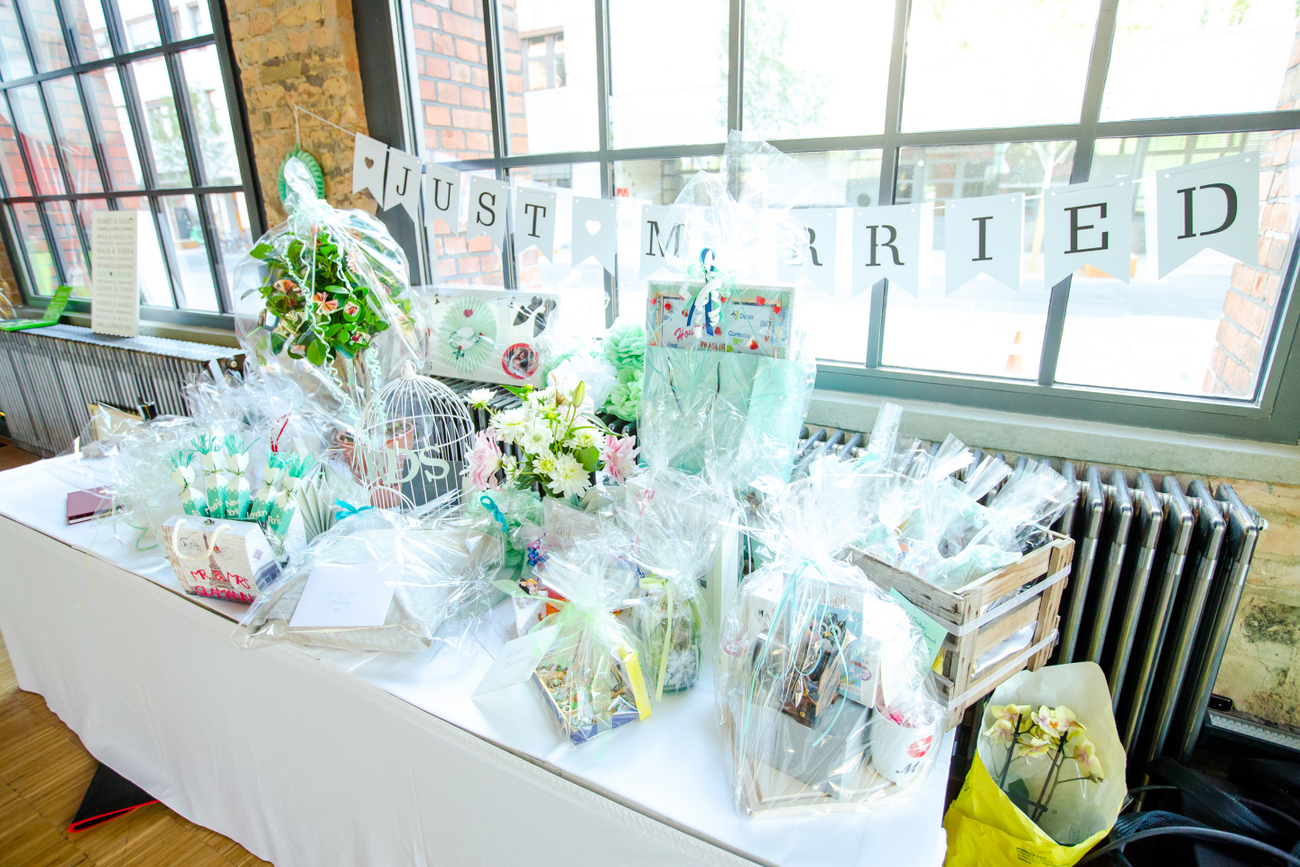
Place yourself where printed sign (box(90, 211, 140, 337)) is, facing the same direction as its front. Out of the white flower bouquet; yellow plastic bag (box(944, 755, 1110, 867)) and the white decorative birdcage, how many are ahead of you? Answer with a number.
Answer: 3

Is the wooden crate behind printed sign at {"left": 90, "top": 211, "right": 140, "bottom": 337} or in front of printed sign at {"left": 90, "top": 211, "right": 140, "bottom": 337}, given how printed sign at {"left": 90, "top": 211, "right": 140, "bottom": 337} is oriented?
in front

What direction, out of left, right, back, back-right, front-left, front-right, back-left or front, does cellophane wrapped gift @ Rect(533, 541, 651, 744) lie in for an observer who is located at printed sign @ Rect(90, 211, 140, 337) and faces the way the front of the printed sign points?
front

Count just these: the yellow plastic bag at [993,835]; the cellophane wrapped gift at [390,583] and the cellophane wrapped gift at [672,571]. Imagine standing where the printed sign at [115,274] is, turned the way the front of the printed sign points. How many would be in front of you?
3

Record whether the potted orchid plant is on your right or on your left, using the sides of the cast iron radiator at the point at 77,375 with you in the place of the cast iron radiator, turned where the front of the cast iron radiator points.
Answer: on your left

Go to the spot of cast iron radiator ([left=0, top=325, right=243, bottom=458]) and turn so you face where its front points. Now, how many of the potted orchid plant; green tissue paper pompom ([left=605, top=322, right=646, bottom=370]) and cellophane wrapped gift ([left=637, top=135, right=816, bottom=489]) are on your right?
0

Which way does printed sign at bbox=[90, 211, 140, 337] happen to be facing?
toward the camera

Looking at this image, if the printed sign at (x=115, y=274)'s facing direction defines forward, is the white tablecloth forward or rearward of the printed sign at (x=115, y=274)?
forward

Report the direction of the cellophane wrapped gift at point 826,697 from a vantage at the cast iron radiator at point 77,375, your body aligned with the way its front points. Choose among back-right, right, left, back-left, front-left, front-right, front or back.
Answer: front-left

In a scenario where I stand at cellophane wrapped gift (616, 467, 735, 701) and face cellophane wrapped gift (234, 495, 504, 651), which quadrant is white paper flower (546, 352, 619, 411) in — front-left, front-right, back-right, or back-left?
front-right

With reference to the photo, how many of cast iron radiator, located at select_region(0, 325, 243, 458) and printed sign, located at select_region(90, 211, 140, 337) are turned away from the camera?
0

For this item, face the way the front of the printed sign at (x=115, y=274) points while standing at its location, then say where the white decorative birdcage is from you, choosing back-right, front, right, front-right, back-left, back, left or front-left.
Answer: front

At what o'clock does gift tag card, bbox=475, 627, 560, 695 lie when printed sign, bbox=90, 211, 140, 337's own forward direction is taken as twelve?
The gift tag card is roughly at 12 o'clock from the printed sign.

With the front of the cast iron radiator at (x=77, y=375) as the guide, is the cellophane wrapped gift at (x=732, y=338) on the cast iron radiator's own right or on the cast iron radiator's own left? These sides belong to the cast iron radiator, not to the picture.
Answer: on the cast iron radiator's own left
